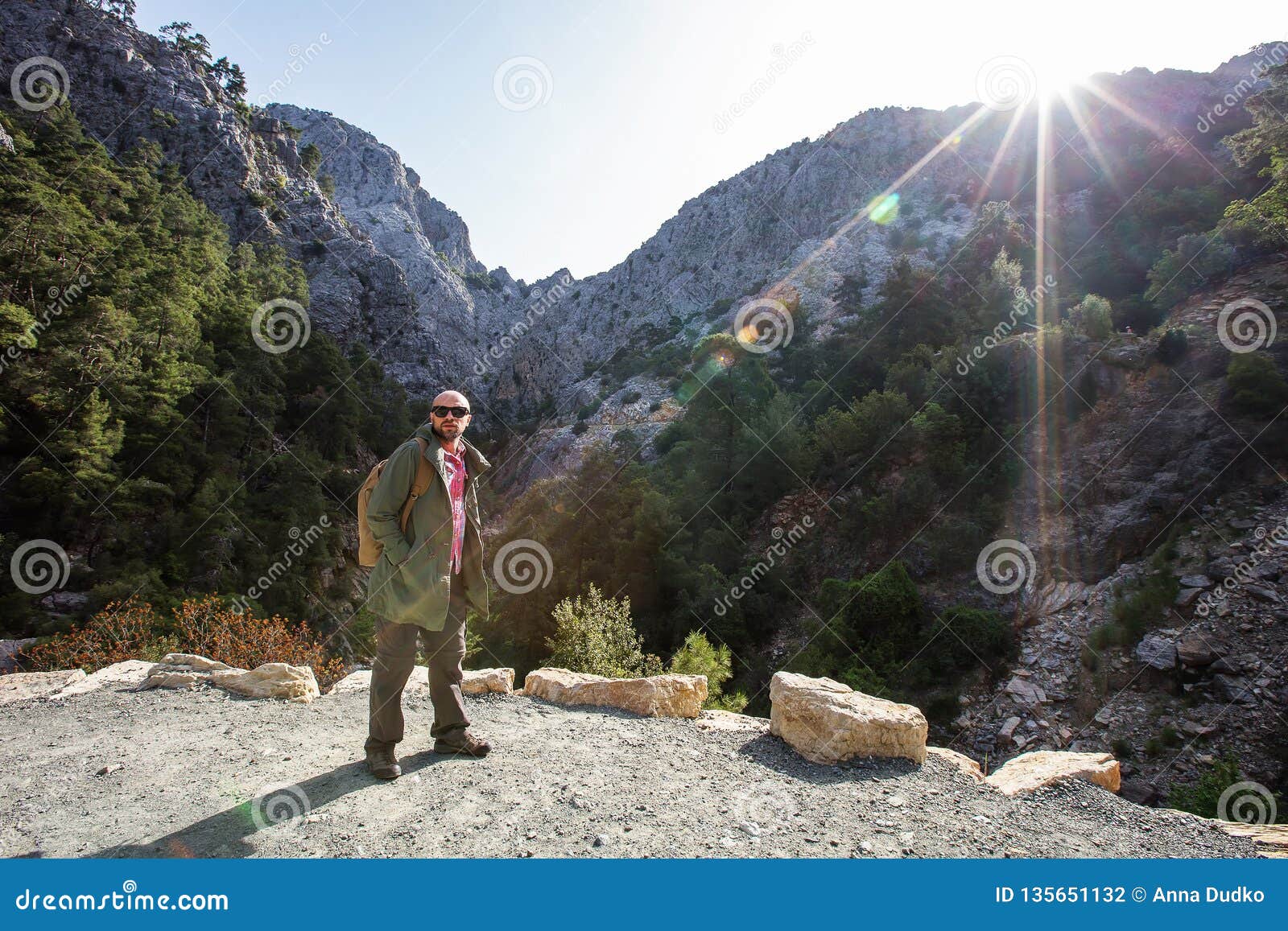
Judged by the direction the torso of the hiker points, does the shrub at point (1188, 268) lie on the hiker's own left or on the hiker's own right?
on the hiker's own left

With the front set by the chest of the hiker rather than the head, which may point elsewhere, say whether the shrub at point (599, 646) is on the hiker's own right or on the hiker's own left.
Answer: on the hiker's own left

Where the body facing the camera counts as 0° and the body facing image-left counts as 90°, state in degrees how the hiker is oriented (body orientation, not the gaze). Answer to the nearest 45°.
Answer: approximately 315°

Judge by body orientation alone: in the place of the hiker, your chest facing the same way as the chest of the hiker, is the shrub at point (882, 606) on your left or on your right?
on your left

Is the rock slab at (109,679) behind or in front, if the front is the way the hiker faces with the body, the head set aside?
behind
